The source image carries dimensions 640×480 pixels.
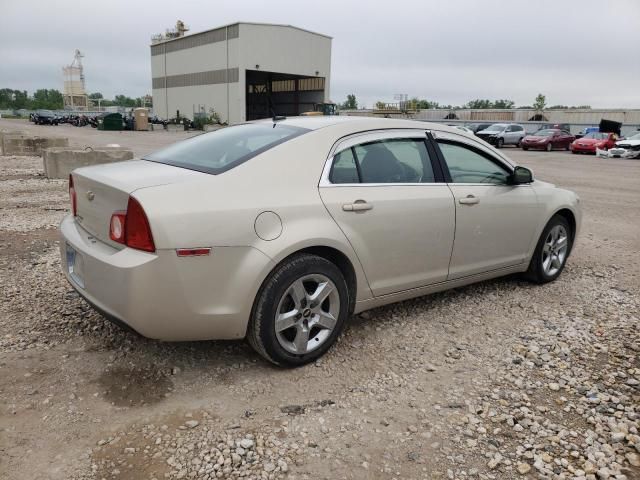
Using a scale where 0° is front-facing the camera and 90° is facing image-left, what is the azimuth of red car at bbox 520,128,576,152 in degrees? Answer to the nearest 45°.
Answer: approximately 45°

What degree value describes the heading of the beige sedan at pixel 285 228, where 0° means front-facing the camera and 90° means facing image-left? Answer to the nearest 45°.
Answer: approximately 225°

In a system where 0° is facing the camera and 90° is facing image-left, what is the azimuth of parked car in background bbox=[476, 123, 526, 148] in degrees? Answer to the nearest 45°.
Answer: approximately 45°

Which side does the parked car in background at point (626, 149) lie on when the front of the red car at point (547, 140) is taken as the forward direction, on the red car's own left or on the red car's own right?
on the red car's own left

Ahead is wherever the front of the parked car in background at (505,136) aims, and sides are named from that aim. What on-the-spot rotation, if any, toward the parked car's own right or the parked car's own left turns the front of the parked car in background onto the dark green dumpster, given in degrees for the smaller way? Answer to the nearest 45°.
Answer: approximately 45° to the parked car's own right
